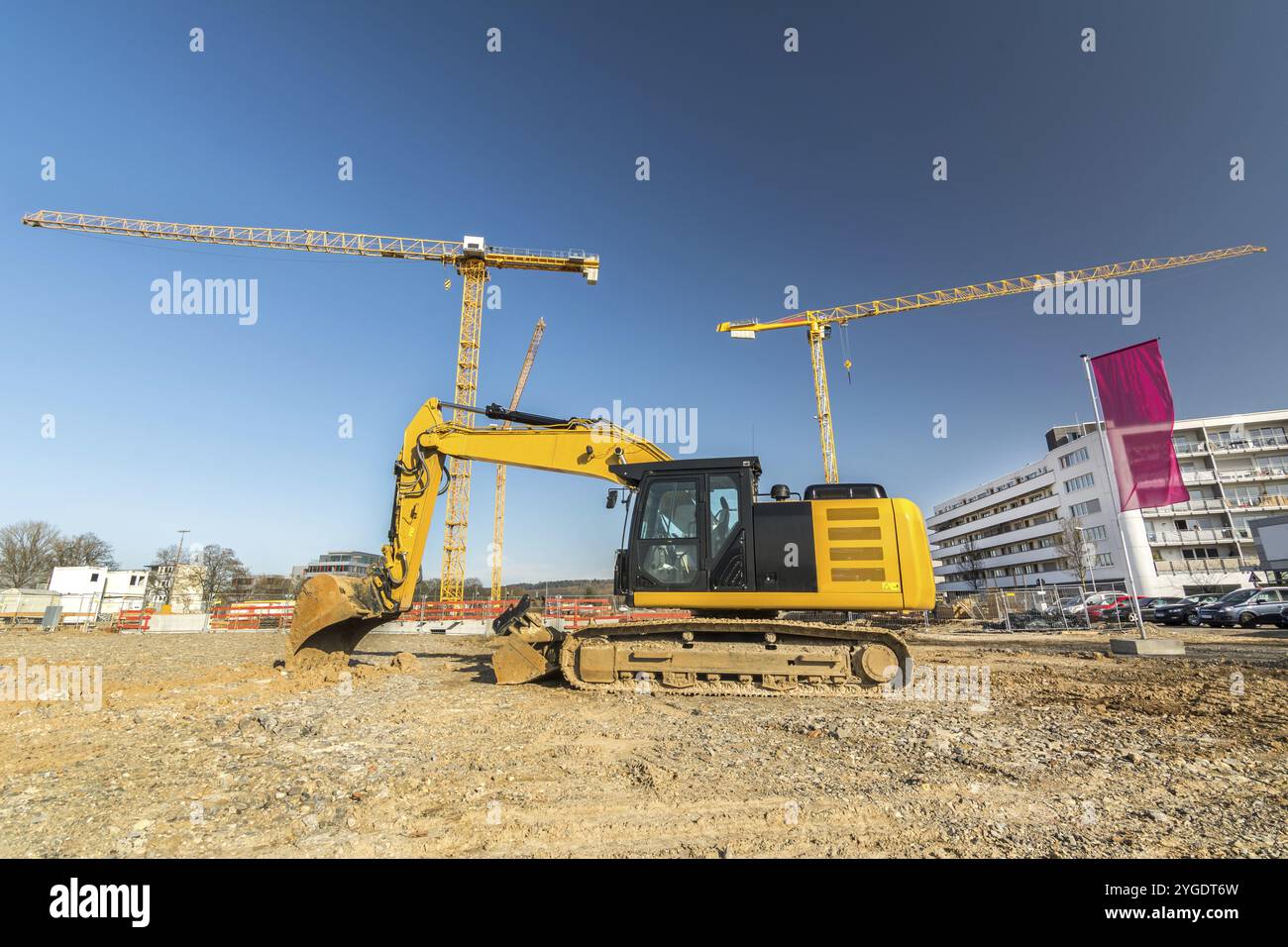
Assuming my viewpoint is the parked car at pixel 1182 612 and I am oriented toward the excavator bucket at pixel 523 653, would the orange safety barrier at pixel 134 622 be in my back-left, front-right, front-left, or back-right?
front-right

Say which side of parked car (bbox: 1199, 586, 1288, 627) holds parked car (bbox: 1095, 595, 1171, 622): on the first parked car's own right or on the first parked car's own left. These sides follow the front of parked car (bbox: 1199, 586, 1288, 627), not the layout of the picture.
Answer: on the first parked car's own right

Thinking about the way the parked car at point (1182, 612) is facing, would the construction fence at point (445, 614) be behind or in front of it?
in front

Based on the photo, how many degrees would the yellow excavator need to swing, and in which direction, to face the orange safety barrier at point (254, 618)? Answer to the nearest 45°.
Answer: approximately 45° to its right

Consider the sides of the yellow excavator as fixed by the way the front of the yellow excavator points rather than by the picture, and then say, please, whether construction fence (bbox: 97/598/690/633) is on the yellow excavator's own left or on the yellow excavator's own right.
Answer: on the yellow excavator's own right

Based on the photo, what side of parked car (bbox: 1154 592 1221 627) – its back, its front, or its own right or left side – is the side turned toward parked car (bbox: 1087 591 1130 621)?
right

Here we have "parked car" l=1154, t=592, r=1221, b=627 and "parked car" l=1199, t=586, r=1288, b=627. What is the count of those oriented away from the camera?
0

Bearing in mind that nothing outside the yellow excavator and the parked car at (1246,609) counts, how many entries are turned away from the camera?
0

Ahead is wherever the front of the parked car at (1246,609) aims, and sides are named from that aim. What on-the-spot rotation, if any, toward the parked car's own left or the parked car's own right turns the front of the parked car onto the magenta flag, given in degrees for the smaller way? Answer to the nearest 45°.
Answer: approximately 45° to the parked car's own left

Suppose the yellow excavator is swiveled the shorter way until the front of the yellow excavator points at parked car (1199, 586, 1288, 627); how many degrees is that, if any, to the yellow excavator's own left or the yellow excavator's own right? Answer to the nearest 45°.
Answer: approximately 135° to the yellow excavator's own right

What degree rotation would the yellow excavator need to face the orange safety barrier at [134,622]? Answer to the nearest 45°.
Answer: approximately 45° to its right

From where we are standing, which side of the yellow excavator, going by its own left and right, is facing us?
left

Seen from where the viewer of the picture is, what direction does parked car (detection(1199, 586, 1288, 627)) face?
facing the viewer and to the left of the viewer

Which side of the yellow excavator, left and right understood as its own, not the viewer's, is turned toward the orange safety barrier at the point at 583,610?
right
